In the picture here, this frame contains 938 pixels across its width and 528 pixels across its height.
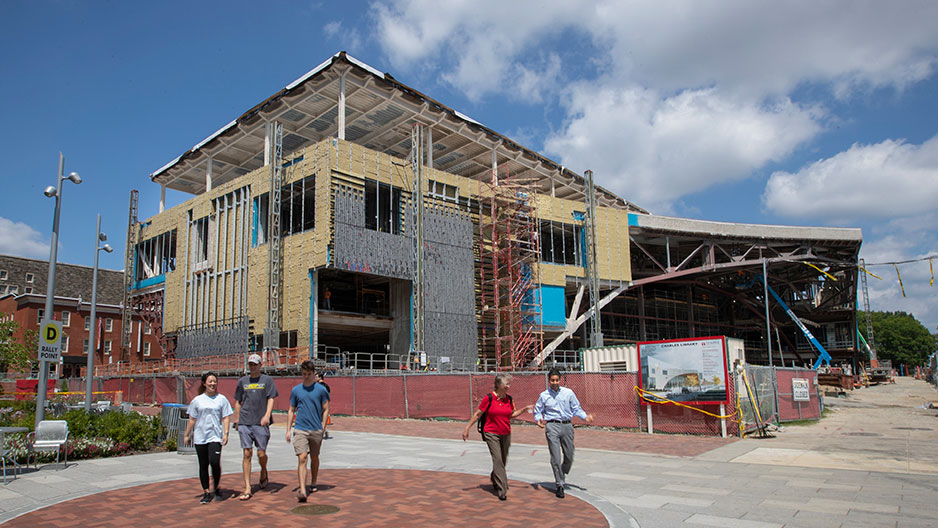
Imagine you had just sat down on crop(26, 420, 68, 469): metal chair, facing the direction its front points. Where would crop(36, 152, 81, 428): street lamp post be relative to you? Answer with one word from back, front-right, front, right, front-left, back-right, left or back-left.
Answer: back-right

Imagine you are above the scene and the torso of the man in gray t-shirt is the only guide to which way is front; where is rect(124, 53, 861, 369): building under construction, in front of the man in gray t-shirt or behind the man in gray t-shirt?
behind

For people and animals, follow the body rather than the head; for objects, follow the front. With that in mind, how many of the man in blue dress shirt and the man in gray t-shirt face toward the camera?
2

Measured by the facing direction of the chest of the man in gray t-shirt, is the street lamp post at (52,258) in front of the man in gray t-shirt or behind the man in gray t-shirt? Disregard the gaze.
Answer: behind

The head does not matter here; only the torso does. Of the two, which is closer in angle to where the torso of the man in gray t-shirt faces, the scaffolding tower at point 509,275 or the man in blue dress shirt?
the man in blue dress shirt

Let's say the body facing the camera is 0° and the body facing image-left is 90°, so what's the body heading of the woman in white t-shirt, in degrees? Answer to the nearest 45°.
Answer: approximately 0°

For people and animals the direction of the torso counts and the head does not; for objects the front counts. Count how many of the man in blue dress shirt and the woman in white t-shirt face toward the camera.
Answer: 2
